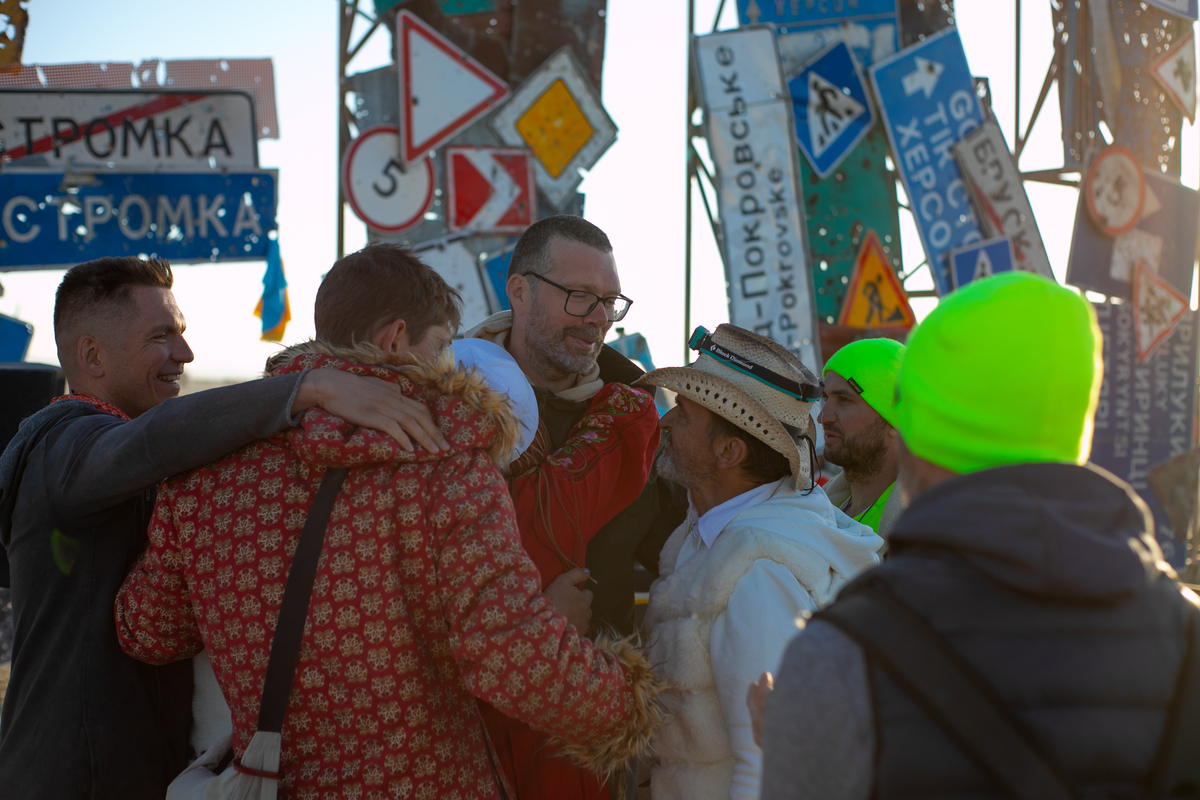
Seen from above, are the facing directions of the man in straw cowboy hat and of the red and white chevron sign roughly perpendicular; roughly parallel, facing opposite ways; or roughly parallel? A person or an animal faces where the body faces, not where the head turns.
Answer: roughly perpendicular

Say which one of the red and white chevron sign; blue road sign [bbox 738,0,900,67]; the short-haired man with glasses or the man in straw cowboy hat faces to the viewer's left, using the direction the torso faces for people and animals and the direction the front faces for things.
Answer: the man in straw cowboy hat

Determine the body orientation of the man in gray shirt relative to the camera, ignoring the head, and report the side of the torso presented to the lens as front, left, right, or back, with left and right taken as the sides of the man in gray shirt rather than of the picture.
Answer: right

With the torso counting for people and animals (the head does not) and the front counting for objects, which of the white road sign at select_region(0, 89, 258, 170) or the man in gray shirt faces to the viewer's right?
the man in gray shirt

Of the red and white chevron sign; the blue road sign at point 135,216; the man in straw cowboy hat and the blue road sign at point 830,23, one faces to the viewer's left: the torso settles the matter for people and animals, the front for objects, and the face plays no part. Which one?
the man in straw cowboy hat

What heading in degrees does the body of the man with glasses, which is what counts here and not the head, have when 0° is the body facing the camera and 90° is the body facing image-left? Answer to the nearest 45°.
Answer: approximately 315°

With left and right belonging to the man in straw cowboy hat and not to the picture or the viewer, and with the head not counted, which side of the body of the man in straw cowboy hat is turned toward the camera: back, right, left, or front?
left

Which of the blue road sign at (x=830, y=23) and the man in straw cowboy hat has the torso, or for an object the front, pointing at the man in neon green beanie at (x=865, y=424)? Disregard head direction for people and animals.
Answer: the blue road sign

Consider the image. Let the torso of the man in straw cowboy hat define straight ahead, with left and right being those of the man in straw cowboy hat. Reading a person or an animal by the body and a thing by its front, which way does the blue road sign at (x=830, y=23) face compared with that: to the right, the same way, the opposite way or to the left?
to the left

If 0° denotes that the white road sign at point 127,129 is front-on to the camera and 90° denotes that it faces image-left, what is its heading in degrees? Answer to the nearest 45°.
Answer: approximately 0°

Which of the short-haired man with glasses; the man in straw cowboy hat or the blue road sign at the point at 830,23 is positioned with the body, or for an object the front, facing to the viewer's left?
the man in straw cowboy hat

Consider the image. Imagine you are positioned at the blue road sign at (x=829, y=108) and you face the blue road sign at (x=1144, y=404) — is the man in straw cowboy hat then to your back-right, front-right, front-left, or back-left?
back-right

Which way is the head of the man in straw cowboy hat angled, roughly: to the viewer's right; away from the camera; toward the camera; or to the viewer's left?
to the viewer's left

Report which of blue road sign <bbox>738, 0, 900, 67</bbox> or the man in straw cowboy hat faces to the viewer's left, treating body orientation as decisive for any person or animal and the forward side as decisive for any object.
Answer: the man in straw cowboy hat
